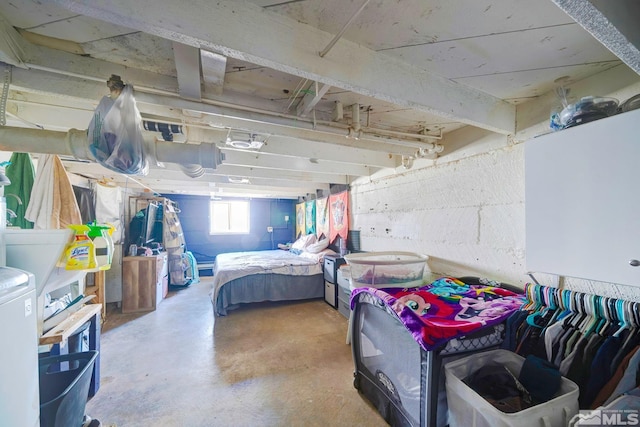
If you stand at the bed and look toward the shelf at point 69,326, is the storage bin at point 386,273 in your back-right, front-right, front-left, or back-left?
front-left

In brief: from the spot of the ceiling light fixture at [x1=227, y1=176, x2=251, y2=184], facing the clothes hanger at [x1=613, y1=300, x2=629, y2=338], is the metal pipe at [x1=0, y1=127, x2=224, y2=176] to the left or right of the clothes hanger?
right

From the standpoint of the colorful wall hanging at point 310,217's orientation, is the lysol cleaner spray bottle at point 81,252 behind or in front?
in front

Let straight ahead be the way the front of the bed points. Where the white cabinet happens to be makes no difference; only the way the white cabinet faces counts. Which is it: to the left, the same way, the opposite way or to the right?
the same way

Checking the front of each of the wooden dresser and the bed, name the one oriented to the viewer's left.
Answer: the bed

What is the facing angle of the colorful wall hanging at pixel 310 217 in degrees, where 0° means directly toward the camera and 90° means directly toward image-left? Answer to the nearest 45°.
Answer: approximately 45°

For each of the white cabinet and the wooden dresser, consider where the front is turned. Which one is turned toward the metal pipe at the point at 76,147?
the white cabinet

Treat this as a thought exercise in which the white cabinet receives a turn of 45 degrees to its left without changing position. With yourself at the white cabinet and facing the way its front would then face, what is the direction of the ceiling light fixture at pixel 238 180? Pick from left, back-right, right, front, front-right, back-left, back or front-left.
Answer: right

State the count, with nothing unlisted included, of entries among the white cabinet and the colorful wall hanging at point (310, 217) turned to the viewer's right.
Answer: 0

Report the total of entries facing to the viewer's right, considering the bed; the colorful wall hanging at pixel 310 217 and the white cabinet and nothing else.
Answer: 0

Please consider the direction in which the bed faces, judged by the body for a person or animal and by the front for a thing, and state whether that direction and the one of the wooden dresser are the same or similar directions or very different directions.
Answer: very different directions

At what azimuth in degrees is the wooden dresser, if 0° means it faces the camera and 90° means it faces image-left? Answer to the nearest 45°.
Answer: approximately 270°

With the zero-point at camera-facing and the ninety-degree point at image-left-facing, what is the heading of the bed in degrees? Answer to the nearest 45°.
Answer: approximately 90°

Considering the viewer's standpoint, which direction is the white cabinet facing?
facing the viewer and to the left of the viewer
